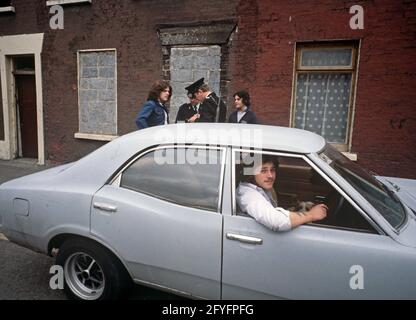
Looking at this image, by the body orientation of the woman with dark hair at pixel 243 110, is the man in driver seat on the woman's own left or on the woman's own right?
on the woman's own left

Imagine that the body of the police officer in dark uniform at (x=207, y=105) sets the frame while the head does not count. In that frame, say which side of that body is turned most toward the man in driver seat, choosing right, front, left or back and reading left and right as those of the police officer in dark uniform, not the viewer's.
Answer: left

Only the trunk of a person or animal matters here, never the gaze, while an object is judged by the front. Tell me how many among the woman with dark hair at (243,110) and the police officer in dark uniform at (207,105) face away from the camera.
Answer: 0

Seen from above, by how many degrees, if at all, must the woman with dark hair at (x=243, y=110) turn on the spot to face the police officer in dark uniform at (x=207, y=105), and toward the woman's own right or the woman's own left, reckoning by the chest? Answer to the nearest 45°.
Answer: approximately 45° to the woman's own right

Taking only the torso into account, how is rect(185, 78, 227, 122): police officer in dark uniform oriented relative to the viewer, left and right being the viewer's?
facing to the left of the viewer

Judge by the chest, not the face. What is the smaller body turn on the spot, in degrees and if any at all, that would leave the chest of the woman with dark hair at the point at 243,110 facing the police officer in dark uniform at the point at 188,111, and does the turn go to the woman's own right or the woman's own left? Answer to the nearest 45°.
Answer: approximately 45° to the woman's own right

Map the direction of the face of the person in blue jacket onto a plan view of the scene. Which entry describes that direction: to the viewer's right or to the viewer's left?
to the viewer's right

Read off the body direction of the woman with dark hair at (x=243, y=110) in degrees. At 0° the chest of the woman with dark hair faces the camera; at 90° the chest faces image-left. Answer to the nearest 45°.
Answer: approximately 45°

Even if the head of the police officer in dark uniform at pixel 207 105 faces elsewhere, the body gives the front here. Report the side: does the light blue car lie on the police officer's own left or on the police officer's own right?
on the police officer's own left

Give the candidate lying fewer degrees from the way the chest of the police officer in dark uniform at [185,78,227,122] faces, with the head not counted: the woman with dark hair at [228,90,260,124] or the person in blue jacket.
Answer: the person in blue jacket

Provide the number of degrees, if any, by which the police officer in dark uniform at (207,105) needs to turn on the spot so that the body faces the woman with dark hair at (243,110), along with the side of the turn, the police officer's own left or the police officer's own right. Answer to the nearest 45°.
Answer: approximately 180°
